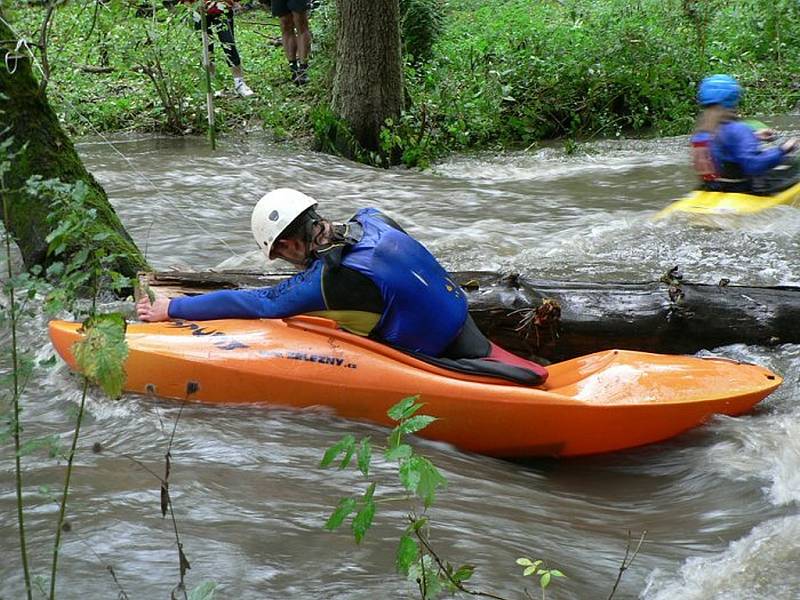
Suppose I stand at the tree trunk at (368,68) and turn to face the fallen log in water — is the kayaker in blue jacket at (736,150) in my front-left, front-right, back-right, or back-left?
front-left

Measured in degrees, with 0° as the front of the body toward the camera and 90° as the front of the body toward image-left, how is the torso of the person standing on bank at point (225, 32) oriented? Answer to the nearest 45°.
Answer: approximately 315°

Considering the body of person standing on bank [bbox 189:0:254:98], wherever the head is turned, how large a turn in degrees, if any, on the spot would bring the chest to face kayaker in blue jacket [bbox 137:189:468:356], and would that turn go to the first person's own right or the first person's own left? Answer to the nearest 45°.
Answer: approximately 45° to the first person's own right

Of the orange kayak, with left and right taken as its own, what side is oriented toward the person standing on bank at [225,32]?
right

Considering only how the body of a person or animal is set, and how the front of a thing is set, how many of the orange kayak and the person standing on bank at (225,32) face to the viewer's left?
1

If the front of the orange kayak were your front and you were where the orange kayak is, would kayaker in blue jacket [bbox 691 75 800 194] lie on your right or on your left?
on your right

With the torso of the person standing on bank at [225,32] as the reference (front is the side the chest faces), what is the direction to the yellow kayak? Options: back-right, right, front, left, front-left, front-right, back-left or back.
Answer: front

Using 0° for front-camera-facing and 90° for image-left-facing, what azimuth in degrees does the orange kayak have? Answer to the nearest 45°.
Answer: approximately 90°

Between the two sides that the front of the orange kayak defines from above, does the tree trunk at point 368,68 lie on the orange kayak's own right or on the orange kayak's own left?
on the orange kayak's own right

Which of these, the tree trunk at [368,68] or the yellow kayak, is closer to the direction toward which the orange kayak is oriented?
the tree trunk

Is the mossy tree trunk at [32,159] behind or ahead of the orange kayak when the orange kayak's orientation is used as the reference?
ahead
